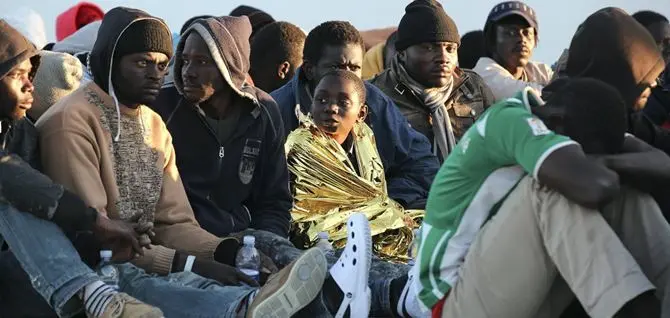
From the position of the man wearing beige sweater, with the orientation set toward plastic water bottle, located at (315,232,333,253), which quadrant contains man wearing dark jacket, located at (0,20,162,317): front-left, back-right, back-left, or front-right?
back-right

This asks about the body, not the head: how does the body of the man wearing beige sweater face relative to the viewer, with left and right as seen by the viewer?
facing the viewer and to the right of the viewer

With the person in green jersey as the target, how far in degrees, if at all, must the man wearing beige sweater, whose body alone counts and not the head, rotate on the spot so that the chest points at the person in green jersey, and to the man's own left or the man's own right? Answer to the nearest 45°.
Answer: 0° — they already face them

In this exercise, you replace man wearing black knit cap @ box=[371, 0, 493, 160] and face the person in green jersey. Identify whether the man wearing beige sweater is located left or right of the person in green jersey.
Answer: right

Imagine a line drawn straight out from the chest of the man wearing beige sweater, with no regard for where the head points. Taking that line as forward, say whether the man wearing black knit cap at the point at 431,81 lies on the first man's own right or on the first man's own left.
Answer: on the first man's own left

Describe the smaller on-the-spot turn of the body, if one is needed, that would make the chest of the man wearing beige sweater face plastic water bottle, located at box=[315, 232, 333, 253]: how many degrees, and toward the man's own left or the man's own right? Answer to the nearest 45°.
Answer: approximately 45° to the man's own left

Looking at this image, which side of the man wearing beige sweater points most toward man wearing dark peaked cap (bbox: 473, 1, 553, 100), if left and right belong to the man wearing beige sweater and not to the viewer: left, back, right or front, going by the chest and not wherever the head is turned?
left
